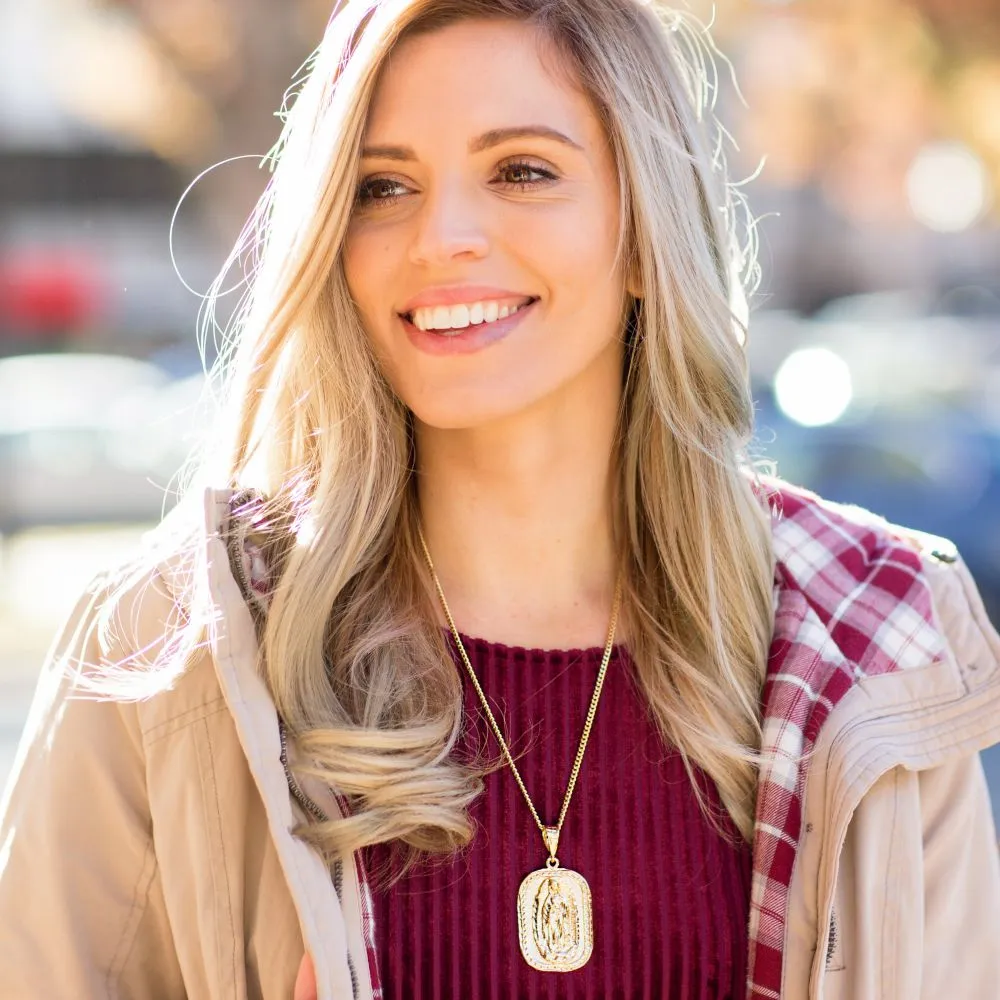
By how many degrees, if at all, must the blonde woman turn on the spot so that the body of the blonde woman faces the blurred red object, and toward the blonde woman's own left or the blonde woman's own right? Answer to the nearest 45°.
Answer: approximately 180°

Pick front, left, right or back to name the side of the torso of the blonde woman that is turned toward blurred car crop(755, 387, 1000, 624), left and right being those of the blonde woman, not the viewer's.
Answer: back

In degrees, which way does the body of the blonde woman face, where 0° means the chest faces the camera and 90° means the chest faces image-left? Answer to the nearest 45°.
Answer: approximately 0°

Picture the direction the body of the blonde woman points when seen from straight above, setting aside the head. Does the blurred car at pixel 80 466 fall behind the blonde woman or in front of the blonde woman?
behind

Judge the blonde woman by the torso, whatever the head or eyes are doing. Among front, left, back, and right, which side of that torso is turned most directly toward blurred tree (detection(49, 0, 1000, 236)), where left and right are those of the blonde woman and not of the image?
back
